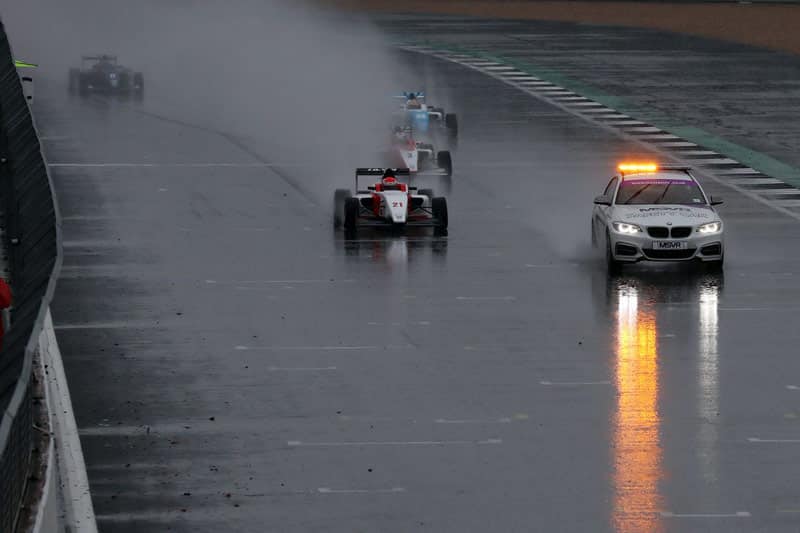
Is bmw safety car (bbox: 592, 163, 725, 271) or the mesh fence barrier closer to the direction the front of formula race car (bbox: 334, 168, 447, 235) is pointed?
the mesh fence barrier

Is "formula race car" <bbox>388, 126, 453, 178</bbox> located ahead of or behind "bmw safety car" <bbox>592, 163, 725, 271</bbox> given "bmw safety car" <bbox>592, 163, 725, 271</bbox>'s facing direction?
behind

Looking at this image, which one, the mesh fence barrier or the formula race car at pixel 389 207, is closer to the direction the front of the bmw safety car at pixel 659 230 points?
the mesh fence barrier

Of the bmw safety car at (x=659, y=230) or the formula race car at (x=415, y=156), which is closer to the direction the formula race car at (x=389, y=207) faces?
the bmw safety car

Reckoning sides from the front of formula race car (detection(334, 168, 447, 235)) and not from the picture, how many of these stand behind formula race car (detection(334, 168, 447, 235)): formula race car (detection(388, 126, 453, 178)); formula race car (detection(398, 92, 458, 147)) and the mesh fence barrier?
2

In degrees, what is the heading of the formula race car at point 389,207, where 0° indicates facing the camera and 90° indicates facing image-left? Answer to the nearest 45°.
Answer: approximately 0°

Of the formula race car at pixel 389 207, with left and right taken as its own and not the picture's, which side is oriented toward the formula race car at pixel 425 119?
back

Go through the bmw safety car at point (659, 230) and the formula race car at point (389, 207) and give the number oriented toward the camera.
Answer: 2

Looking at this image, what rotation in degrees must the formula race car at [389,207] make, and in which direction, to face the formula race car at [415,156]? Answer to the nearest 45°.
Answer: approximately 180°

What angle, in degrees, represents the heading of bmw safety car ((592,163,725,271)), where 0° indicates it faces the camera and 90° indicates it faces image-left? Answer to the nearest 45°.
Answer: approximately 0°

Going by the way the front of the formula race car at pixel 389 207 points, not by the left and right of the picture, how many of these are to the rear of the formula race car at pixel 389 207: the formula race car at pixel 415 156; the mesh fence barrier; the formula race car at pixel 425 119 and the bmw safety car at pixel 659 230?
2

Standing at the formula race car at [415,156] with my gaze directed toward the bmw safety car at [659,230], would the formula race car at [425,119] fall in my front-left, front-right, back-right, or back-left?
back-left
